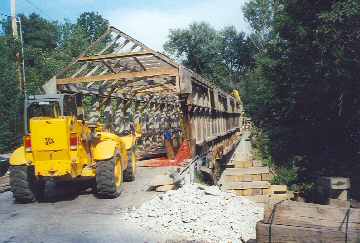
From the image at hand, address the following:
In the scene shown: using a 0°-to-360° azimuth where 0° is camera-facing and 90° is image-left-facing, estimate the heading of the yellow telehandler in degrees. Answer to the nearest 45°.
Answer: approximately 225°

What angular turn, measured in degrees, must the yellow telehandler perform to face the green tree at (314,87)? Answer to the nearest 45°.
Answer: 0° — it already faces it

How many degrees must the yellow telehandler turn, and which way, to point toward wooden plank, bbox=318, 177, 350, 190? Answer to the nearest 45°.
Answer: approximately 90° to its right

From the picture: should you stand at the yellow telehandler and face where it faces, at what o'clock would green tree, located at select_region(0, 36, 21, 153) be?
The green tree is roughly at 10 o'clock from the yellow telehandler.

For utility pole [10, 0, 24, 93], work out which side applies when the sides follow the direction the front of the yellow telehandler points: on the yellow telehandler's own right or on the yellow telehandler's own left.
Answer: on the yellow telehandler's own left

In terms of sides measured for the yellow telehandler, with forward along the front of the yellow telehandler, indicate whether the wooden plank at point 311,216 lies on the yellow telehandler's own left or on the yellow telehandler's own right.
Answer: on the yellow telehandler's own right

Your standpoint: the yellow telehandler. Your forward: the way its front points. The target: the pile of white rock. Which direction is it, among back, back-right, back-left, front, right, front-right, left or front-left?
right

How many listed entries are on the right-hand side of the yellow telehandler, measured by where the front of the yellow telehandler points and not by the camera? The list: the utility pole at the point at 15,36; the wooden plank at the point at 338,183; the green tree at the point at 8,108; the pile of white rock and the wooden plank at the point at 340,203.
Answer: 3

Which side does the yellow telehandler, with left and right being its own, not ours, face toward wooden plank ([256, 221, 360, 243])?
right

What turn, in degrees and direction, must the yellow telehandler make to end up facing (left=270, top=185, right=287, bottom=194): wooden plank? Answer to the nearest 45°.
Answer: approximately 45° to its right

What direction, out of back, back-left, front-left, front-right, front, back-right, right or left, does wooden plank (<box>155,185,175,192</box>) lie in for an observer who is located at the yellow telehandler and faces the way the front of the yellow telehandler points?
front-right
